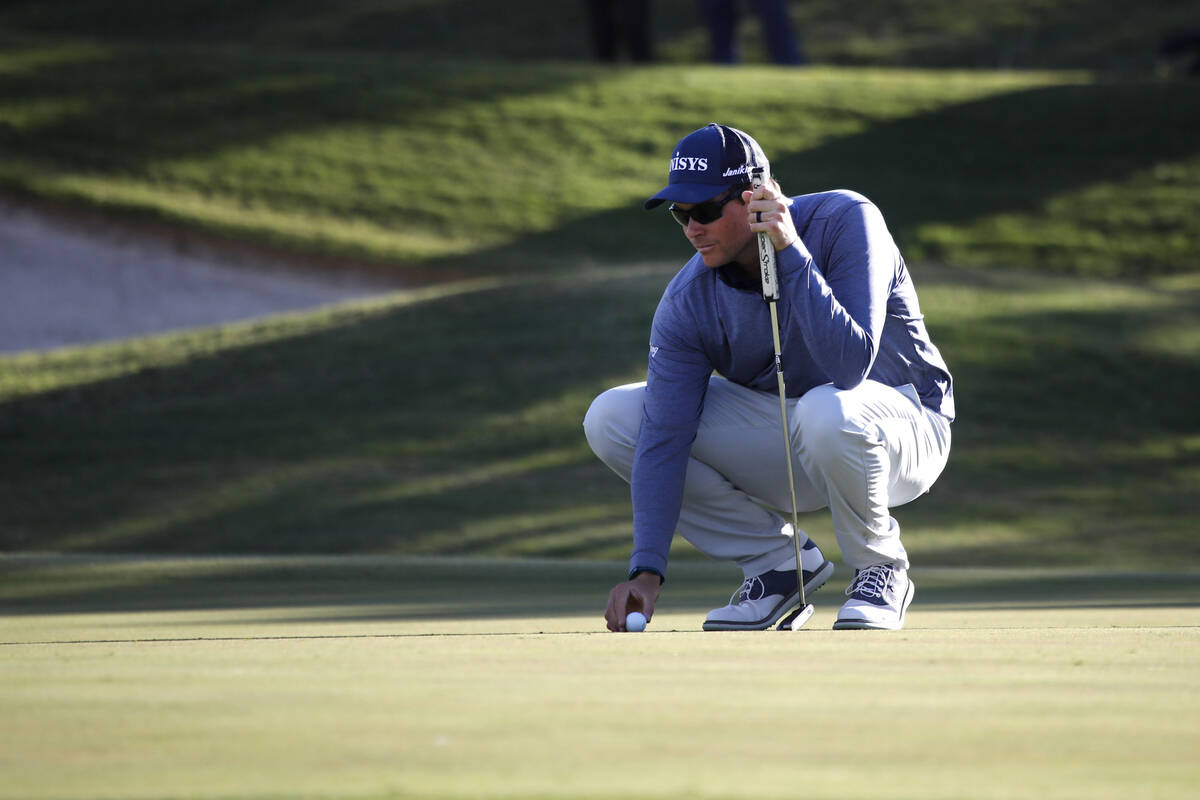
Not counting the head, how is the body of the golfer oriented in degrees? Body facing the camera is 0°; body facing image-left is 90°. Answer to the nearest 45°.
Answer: approximately 45°
